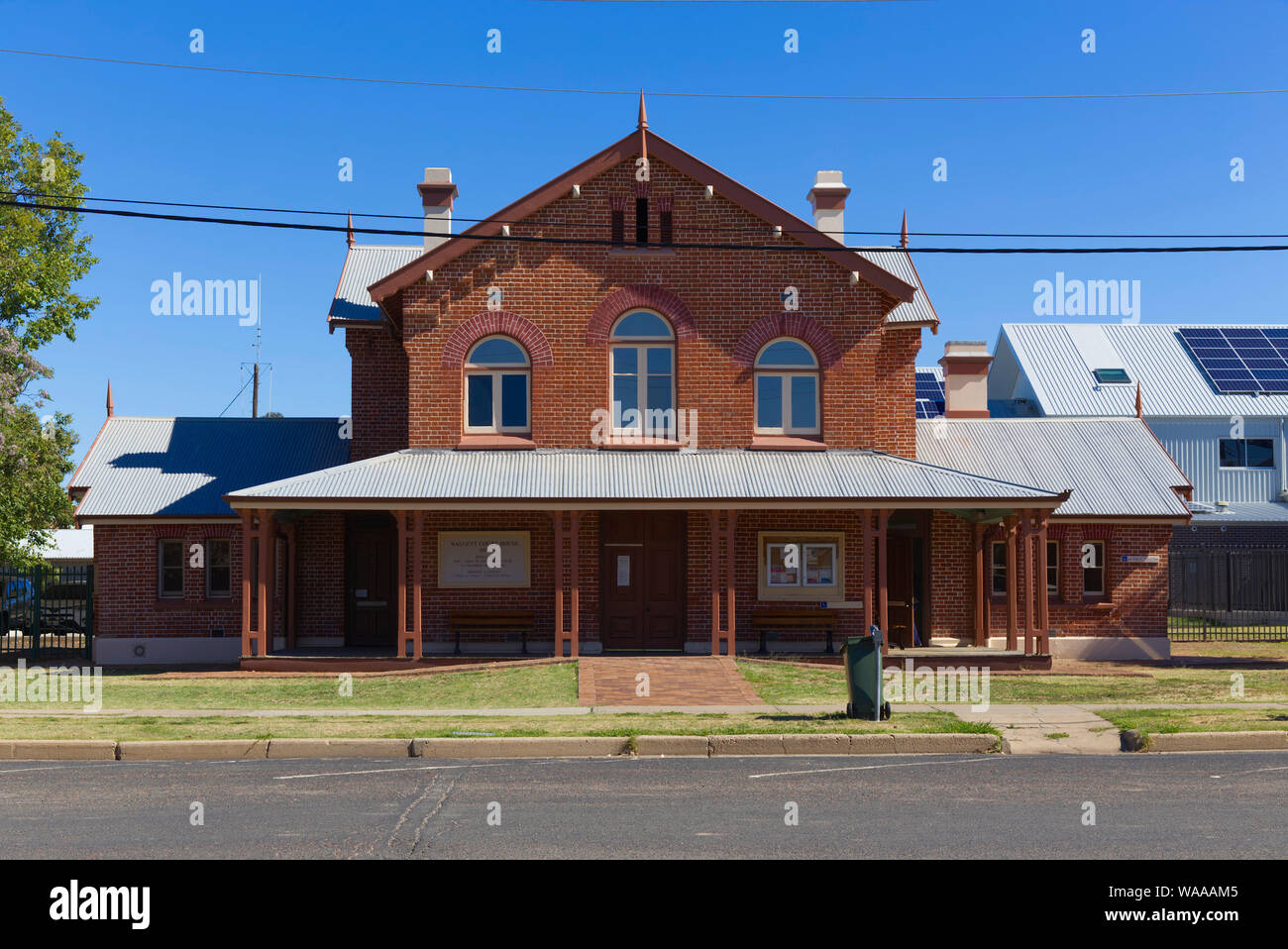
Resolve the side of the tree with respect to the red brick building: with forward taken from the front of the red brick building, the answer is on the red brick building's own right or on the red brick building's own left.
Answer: on the red brick building's own right

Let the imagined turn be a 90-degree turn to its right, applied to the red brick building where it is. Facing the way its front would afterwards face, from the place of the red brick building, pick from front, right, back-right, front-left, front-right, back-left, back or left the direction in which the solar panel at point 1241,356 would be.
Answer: back-right

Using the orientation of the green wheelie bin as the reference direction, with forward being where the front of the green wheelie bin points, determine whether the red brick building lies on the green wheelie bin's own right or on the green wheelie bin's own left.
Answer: on the green wheelie bin's own right

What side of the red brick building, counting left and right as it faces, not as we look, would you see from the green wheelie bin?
front

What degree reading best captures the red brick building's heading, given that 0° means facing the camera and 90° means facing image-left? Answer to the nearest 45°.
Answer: approximately 0°
